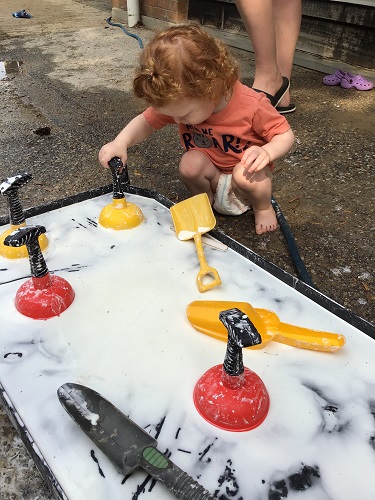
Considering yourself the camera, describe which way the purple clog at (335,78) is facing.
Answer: facing to the left of the viewer

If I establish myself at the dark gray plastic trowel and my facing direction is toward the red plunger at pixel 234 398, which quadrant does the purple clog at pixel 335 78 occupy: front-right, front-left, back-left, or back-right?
front-left

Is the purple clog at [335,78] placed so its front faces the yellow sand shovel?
no

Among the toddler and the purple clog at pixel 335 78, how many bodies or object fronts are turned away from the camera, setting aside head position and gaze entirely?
0

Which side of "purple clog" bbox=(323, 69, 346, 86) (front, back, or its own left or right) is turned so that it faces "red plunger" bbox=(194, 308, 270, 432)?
left

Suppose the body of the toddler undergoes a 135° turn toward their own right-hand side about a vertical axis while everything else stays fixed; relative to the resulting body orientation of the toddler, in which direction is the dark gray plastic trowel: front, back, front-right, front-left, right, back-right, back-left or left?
back

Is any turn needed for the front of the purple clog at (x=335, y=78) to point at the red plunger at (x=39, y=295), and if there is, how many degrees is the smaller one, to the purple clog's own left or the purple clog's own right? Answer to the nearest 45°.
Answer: approximately 90° to the purple clog's own left

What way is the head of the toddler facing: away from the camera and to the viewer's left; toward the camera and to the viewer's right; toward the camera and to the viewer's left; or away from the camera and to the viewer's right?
toward the camera and to the viewer's left

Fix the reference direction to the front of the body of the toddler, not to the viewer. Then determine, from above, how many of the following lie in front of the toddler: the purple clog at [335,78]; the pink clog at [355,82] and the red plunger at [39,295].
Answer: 1

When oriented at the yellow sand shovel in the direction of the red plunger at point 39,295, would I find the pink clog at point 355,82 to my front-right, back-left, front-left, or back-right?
back-right

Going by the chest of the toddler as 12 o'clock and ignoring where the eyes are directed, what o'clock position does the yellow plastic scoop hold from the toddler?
The yellow plastic scoop is roughly at 10 o'clock from the toddler.

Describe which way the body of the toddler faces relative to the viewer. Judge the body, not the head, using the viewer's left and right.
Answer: facing the viewer and to the left of the viewer
